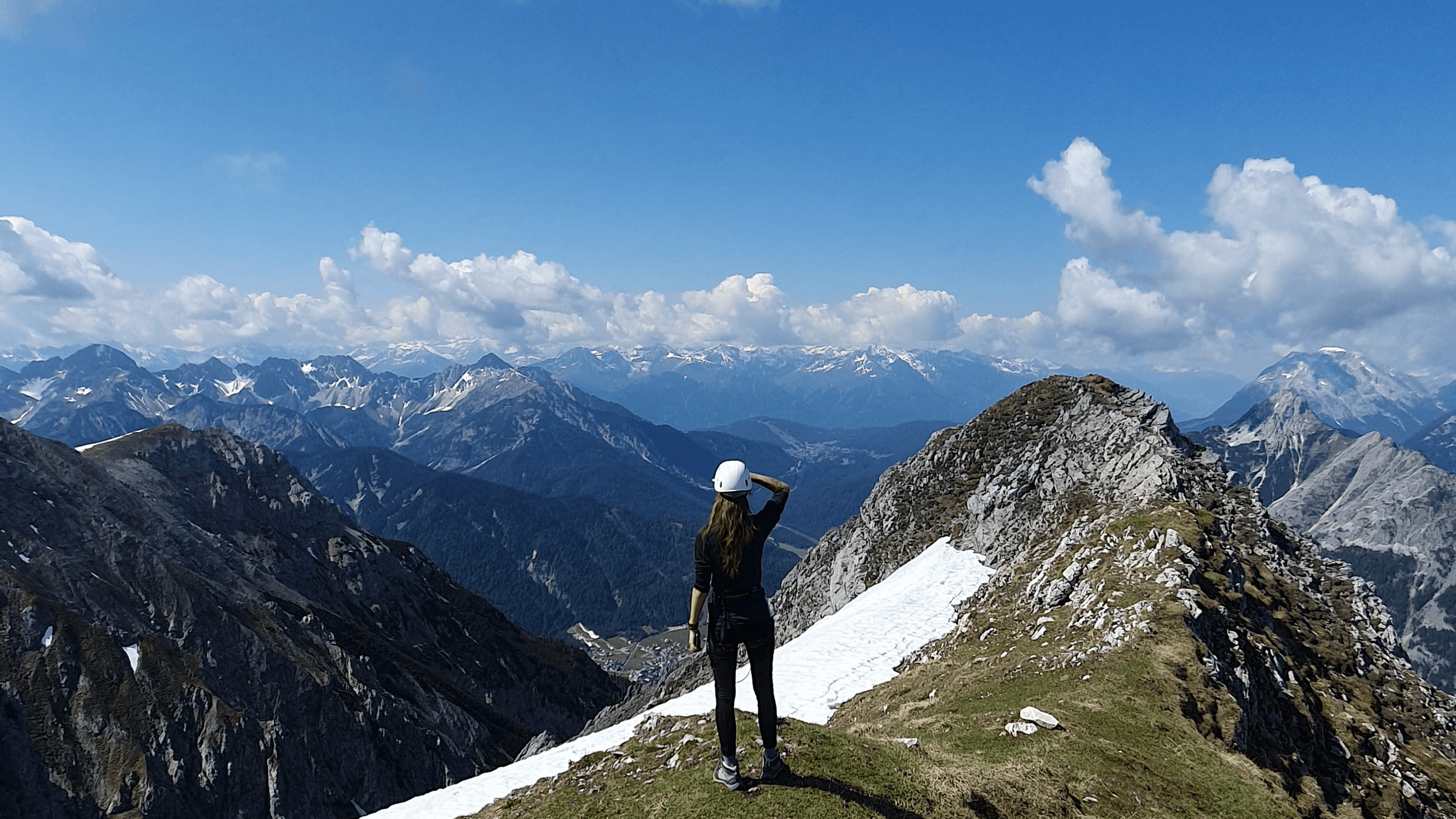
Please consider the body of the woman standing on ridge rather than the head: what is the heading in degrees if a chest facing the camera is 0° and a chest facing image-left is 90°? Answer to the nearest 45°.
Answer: approximately 180°

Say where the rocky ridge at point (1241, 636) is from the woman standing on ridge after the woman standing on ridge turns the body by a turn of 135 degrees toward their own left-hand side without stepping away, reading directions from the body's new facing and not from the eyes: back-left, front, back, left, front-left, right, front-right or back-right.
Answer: back

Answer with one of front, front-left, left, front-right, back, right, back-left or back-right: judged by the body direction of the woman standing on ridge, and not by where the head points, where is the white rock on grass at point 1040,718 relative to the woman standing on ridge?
front-right

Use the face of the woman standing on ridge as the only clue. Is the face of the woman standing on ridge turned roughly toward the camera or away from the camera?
away from the camera
